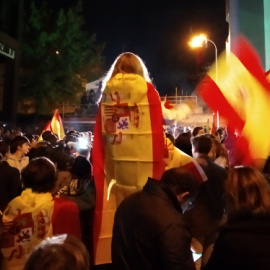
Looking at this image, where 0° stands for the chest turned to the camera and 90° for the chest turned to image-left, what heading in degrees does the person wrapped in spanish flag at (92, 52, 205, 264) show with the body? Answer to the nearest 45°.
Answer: approximately 180°

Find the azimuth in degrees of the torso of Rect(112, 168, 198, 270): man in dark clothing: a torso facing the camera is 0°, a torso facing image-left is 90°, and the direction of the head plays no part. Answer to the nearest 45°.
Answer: approximately 225°

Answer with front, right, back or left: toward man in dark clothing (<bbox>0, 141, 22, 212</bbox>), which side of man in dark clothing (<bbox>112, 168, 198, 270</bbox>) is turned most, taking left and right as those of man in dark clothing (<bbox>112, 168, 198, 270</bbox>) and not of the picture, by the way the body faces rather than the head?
left

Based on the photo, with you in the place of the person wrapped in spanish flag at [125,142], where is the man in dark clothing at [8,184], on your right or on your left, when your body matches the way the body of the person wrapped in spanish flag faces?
on your left

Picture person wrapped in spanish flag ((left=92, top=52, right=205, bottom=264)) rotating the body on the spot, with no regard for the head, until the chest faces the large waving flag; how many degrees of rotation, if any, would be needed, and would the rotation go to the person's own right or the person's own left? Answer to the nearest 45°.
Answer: approximately 45° to the person's own right

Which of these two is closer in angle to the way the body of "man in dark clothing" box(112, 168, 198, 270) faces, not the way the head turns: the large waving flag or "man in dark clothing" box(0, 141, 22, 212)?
the large waving flag

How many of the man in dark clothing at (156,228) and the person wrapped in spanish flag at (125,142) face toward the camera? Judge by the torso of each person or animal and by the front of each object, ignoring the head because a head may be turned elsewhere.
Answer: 0

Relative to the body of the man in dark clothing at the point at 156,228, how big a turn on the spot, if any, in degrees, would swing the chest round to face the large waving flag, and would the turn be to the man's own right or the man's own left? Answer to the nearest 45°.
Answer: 0° — they already face it

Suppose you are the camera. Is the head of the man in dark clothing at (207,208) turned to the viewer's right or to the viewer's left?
to the viewer's left
